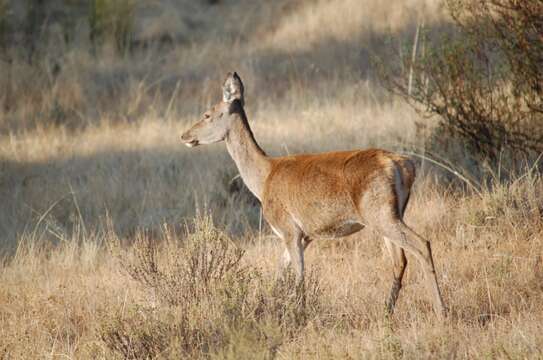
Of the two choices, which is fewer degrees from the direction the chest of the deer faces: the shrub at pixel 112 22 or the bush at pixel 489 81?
the shrub

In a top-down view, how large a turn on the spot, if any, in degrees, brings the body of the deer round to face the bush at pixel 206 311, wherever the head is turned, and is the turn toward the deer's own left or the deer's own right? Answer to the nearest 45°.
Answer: approximately 45° to the deer's own left

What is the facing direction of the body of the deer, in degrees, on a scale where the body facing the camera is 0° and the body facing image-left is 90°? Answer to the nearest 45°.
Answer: approximately 90°

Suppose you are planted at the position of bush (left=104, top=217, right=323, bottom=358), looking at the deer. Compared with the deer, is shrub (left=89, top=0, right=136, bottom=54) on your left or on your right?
left
